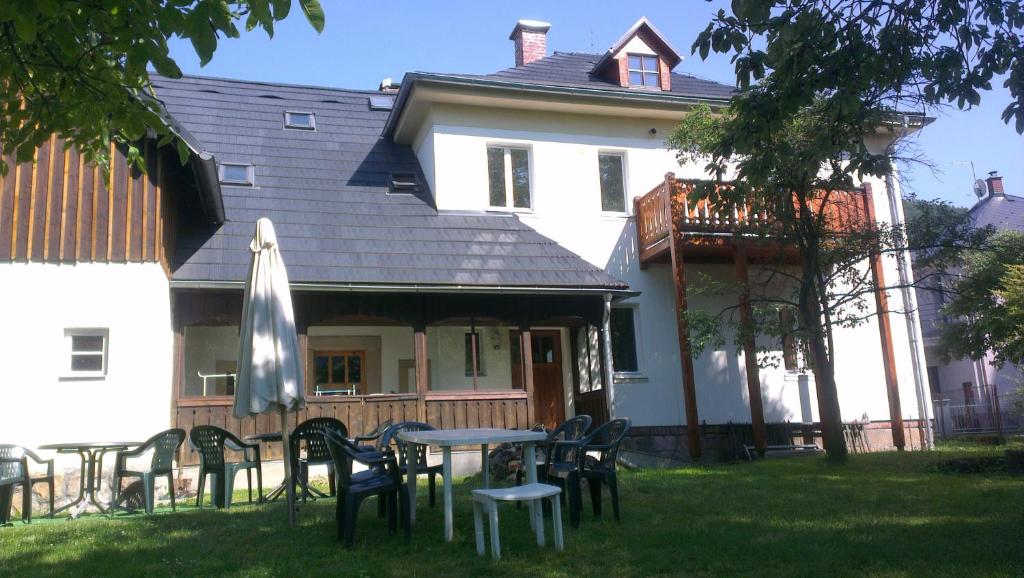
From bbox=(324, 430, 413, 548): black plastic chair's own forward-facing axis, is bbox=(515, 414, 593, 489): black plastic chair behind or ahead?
ahead

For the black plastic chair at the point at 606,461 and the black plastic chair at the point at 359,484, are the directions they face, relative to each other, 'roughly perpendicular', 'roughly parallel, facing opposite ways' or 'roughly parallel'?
roughly parallel, facing opposite ways

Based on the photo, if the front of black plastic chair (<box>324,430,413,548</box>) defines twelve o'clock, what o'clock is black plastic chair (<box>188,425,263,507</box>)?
black plastic chair (<box>188,425,263,507</box>) is roughly at 8 o'clock from black plastic chair (<box>324,430,413,548</box>).

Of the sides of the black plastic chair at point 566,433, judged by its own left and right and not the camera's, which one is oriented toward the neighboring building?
back

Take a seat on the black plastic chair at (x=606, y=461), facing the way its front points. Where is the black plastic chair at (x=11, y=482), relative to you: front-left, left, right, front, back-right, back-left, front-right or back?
front

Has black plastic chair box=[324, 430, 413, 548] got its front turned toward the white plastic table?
yes

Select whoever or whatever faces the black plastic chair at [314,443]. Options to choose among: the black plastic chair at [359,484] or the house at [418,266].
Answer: the house

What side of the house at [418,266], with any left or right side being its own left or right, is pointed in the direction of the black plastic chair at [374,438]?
front

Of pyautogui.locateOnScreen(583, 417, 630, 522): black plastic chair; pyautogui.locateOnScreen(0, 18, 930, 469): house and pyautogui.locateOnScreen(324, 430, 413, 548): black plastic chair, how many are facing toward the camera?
1

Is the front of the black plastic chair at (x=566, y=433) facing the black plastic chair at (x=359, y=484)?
yes

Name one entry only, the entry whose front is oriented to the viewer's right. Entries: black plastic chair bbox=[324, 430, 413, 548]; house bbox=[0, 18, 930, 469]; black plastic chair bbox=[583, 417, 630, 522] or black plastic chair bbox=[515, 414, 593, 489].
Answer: black plastic chair bbox=[324, 430, 413, 548]

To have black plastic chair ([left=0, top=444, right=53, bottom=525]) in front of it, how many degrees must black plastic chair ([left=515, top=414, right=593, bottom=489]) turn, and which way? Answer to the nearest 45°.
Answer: approximately 45° to its right

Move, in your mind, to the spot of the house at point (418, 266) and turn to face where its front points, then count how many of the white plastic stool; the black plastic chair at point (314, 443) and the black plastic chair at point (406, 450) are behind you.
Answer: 0

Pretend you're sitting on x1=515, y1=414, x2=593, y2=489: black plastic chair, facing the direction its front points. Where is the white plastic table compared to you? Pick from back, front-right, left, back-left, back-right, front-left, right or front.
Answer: front

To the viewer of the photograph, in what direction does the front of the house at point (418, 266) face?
facing the viewer

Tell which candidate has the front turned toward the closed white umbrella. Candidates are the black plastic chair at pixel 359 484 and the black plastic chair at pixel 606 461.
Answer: the black plastic chair at pixel 606 461

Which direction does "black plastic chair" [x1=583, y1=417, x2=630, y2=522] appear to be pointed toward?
to the viewer's left

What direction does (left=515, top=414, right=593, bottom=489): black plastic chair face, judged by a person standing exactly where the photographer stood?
facing the viewer and to the left of the viewer

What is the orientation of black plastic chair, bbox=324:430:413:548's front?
to the viewer's right
